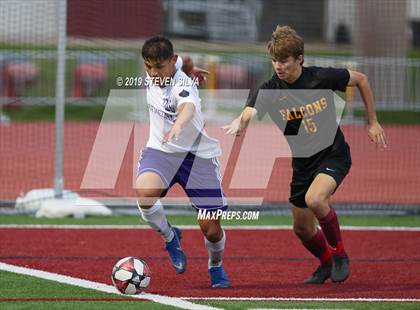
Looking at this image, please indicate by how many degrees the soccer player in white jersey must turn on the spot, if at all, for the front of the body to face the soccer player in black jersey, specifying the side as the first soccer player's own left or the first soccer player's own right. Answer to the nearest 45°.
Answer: approximately 135° to the first soccer player's own left

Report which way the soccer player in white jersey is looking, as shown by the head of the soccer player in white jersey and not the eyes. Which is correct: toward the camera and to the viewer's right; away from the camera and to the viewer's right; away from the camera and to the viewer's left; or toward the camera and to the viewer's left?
toward the camera and to the viewer's left

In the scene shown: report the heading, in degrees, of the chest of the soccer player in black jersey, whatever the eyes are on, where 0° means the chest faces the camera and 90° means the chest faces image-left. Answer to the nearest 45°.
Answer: approximately 45°

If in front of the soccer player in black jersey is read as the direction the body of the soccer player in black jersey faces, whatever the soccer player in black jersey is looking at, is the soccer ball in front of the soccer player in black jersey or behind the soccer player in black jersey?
in front

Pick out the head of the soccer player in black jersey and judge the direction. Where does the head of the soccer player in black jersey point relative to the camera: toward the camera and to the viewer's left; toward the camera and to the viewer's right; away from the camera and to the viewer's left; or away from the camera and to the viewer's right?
toward the camera and to the viewer's left

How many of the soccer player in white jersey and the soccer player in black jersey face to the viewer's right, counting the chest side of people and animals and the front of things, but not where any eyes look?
0

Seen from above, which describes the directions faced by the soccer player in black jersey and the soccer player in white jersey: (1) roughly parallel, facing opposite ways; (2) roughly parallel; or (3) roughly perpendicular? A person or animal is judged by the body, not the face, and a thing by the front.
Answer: roughly parallel

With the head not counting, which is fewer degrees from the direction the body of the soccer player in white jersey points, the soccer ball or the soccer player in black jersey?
the soccer ball
